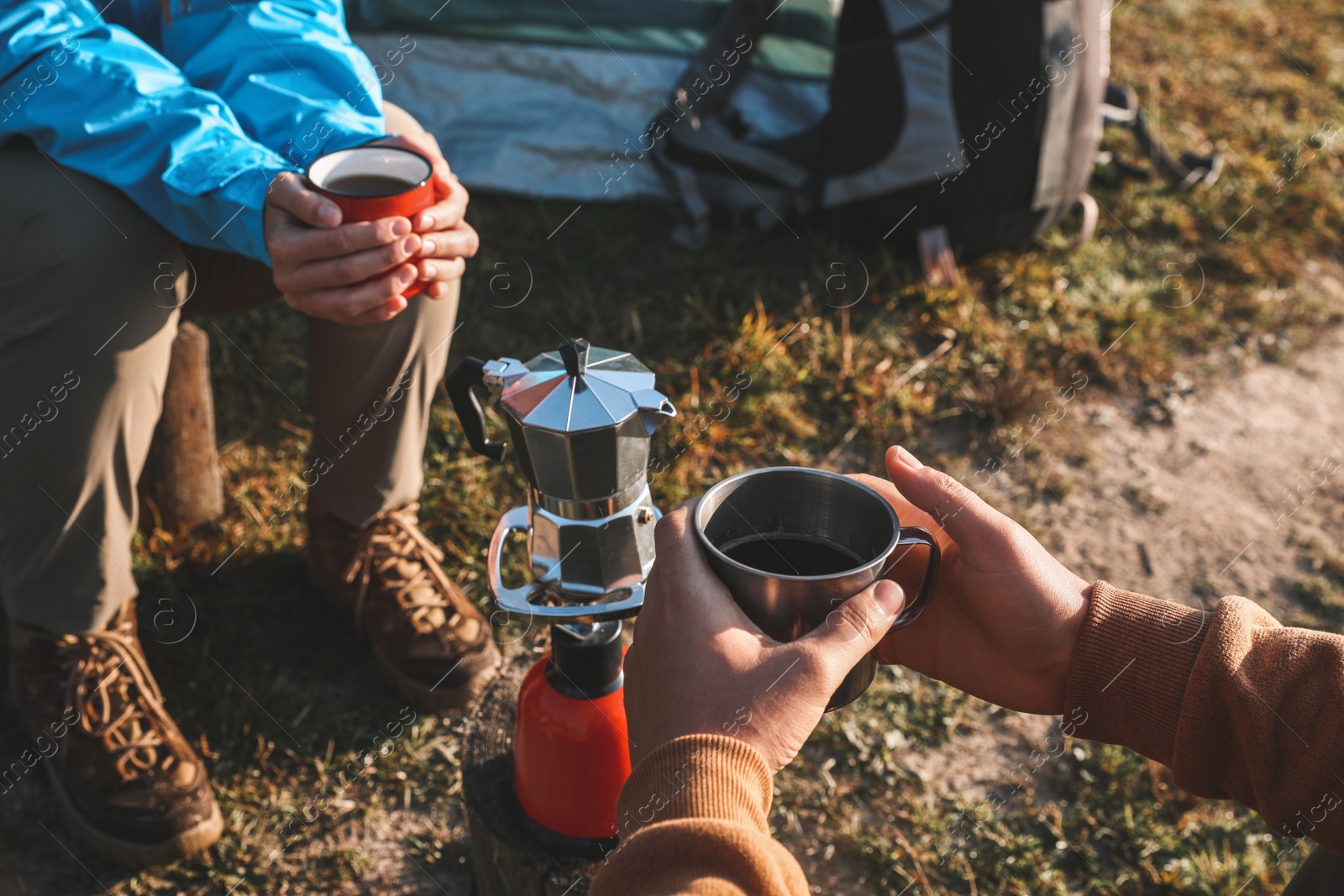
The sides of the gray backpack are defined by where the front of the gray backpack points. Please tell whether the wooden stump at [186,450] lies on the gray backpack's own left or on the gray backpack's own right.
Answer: on the gray backpack's own right

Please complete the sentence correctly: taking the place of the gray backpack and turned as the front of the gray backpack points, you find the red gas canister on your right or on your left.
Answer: on your right

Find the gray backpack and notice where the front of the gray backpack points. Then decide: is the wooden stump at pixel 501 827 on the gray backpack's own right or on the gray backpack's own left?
on the gray backpack's own right
